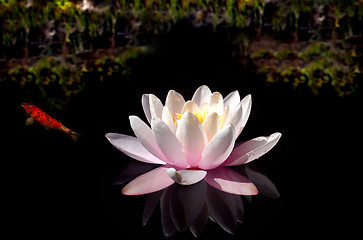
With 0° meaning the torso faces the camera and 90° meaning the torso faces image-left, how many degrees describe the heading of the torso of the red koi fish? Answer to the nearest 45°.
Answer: approximately 135°
